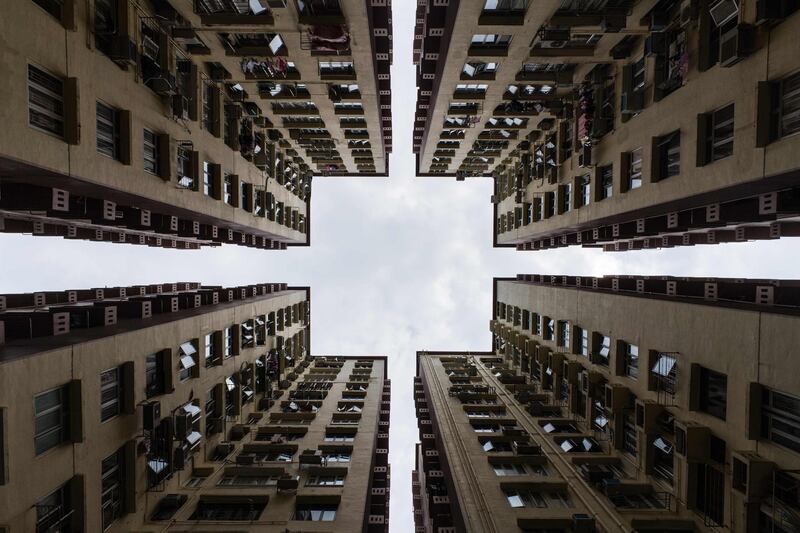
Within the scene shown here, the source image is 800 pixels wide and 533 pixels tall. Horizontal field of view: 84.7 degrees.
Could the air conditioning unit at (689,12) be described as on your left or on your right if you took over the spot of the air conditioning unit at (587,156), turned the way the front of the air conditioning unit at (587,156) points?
on your left

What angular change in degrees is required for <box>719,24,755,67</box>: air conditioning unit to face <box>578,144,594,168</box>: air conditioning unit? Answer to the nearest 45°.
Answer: approximately 90° to its right

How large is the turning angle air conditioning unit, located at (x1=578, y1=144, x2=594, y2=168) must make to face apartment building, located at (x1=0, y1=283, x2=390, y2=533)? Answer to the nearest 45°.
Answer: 0° — it already faces it

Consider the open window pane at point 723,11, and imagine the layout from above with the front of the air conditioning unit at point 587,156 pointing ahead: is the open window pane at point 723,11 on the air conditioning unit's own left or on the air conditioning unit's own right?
on the air conditioning unit's own left
